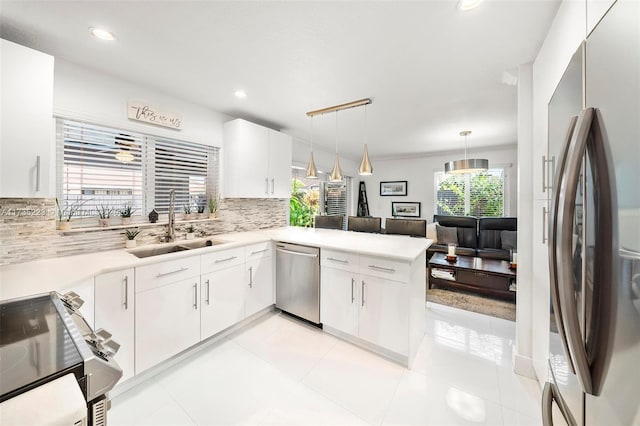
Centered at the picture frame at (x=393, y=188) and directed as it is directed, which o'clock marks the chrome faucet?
The chrome faucet is roughly at 1 o'clock from the picture frame.

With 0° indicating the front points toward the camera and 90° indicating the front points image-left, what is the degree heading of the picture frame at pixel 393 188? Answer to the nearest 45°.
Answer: approximately 0°

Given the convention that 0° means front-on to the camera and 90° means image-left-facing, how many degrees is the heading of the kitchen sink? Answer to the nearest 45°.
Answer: approximately 315°

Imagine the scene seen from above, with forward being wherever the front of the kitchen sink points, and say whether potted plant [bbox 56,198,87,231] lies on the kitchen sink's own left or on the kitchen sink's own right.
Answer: on the kitchen sink's own right

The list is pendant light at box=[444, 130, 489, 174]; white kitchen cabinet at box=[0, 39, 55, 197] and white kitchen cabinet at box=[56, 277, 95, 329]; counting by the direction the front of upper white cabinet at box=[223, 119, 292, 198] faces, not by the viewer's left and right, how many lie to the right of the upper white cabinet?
2

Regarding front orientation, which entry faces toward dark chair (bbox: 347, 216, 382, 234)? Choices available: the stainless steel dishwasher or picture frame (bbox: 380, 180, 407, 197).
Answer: the picture frame

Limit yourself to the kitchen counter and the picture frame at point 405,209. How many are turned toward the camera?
2

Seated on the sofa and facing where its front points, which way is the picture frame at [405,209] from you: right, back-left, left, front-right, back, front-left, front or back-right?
back-right
